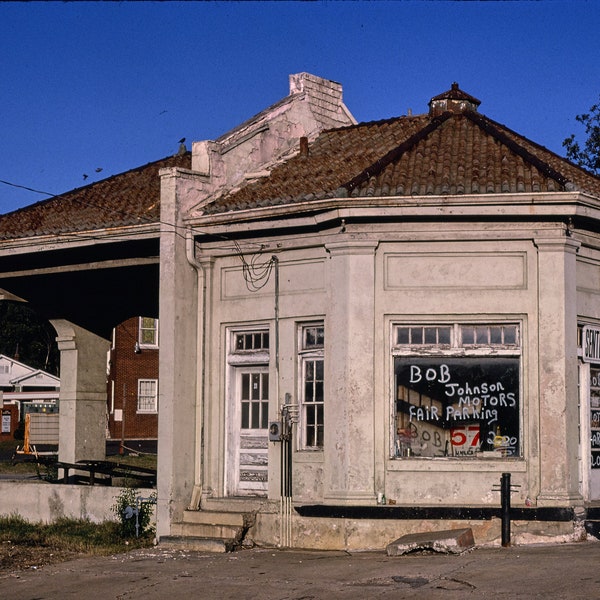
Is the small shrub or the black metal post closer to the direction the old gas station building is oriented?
the black metal post
